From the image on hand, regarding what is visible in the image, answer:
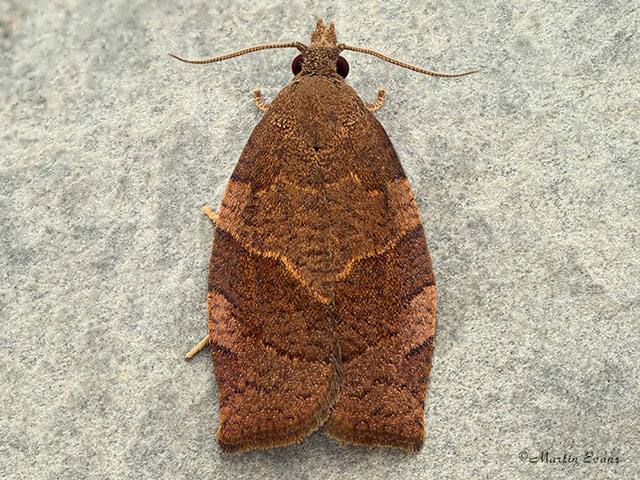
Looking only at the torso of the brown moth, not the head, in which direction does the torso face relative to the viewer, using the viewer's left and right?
facing away from the viewer
